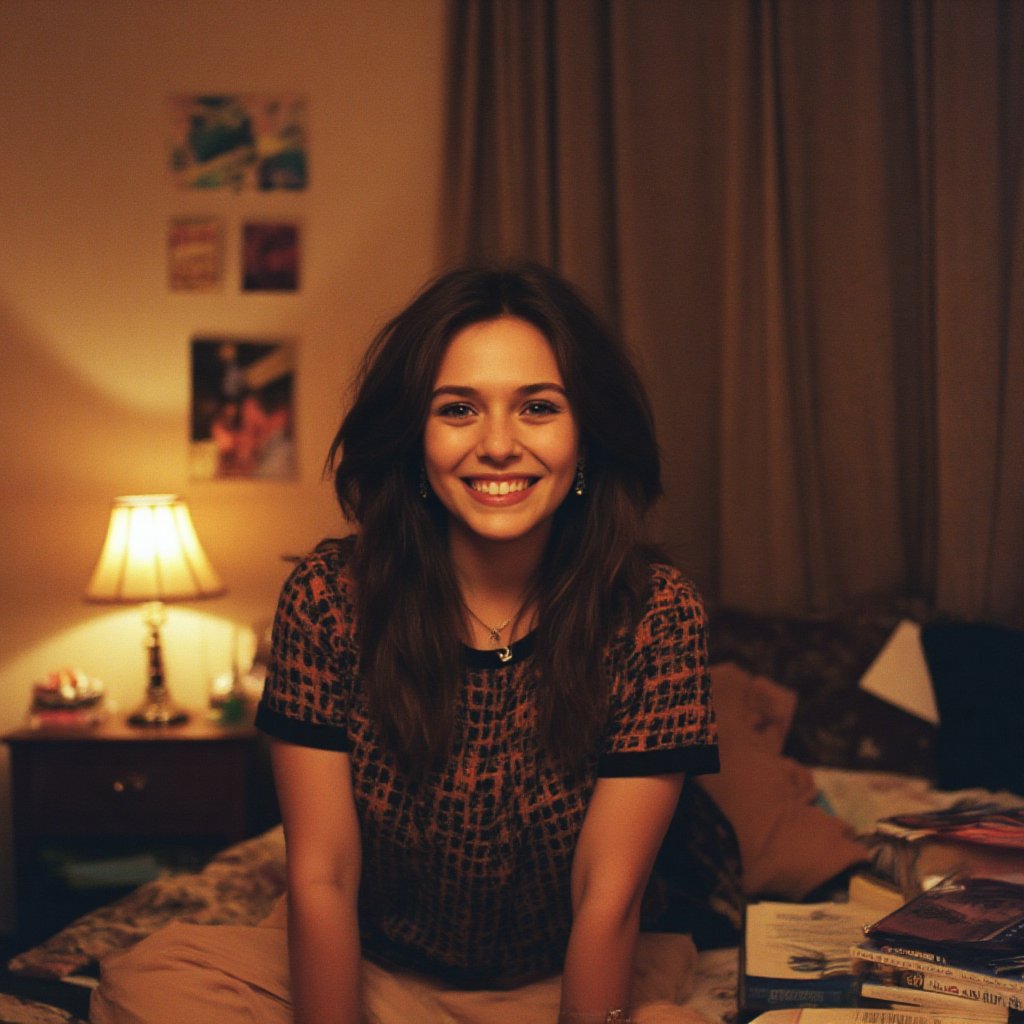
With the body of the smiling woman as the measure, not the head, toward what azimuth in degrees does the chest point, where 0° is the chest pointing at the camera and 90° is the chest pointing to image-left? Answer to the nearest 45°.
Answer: approximately 0°

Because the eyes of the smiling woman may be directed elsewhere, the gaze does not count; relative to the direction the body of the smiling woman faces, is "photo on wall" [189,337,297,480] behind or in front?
behind

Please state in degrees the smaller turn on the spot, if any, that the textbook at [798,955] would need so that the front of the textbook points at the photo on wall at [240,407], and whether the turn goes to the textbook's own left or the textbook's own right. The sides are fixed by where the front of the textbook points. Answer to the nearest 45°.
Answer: approximately 135° to the textbook's own right

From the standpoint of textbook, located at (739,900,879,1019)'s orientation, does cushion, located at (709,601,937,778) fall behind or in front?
behind
